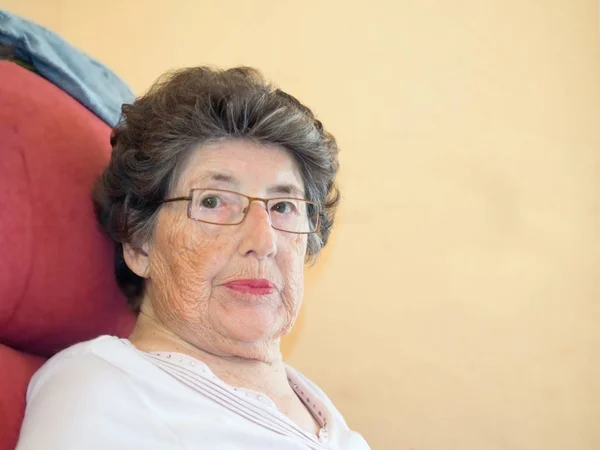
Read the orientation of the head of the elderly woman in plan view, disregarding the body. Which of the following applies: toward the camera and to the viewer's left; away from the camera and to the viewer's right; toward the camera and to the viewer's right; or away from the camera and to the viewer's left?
toward the camera and to the viewer's right

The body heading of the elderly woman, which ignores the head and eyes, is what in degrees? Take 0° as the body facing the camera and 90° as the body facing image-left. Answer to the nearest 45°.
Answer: approximately 315°
